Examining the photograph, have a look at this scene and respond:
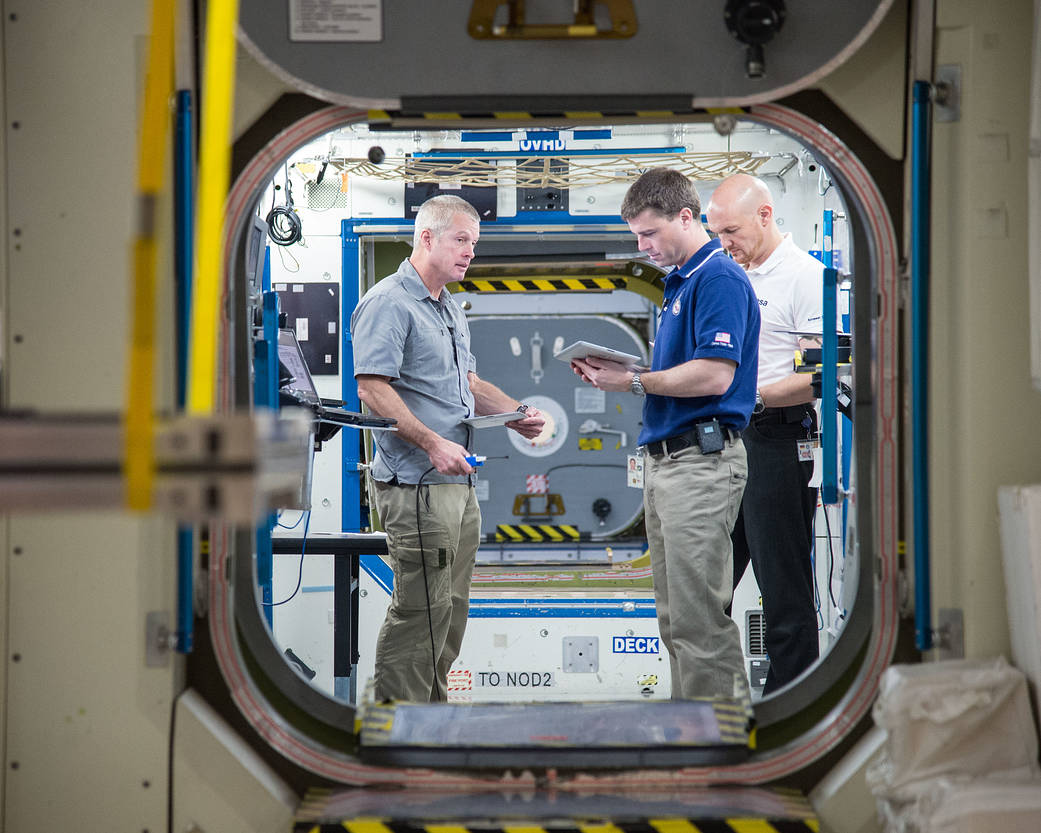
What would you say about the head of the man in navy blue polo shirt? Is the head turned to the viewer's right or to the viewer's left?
to the viewer's left

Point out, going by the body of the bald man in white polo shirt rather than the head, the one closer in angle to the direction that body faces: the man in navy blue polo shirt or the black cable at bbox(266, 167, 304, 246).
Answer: the man in navy blue polo shirt

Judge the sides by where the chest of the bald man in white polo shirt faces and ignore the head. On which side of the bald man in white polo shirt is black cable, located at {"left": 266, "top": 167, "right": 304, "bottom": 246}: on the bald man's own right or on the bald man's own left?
on the bald man's own right

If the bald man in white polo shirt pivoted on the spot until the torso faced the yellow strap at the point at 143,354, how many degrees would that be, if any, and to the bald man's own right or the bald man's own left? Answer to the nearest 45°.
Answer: approximately 45° to the bald man's own left

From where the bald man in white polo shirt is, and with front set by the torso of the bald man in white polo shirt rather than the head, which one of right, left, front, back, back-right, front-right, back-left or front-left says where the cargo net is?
right

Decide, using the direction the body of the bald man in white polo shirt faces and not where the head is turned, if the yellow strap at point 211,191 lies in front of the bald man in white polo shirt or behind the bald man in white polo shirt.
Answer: in front

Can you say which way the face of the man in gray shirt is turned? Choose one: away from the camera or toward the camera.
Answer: toward the camera

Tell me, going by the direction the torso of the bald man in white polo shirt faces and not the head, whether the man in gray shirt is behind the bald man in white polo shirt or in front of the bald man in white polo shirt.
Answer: in front
